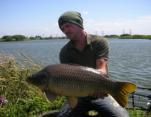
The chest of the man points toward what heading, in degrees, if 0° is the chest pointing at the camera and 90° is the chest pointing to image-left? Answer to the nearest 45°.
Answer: approximately 45°
